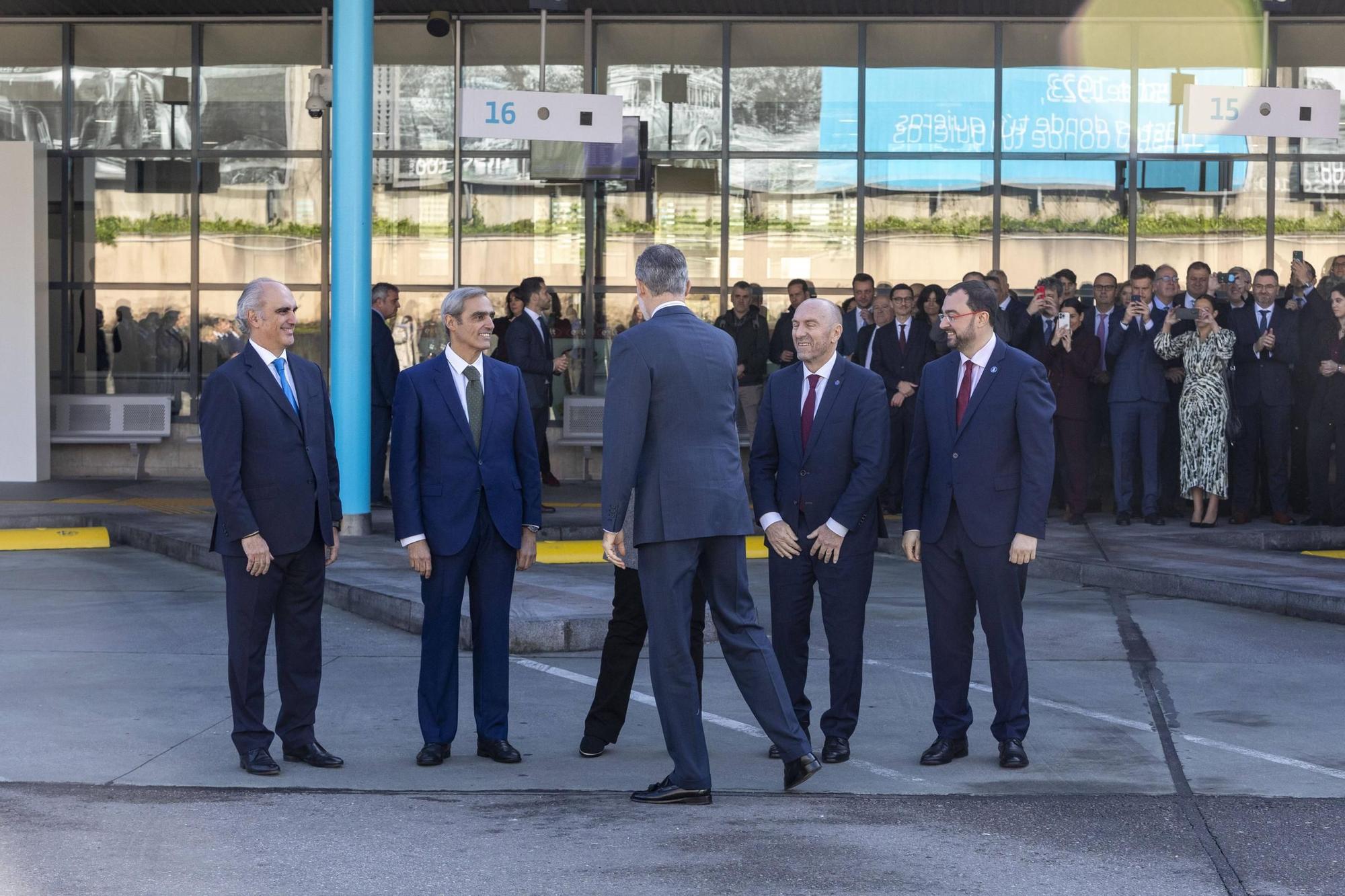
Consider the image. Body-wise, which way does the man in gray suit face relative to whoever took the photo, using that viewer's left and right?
facing away from the viewer and to the left of the viewer

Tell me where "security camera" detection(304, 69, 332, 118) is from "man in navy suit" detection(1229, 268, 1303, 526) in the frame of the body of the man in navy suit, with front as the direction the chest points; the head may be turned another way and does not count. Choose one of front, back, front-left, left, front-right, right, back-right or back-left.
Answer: right

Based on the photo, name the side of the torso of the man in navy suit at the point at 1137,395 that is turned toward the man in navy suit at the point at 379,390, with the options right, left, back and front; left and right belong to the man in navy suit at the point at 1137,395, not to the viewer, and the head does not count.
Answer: right

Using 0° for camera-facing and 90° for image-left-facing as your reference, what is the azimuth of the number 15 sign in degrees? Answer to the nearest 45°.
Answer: approximately 0°

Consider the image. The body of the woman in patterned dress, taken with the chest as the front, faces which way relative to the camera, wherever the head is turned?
toward the camera

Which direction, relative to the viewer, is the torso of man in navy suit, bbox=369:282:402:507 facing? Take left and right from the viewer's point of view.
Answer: facing to the right of the viewer

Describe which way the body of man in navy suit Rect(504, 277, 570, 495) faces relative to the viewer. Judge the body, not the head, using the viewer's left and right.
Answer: facing to the right of the viewer

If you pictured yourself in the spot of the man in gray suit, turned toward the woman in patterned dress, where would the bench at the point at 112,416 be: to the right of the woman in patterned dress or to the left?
left
